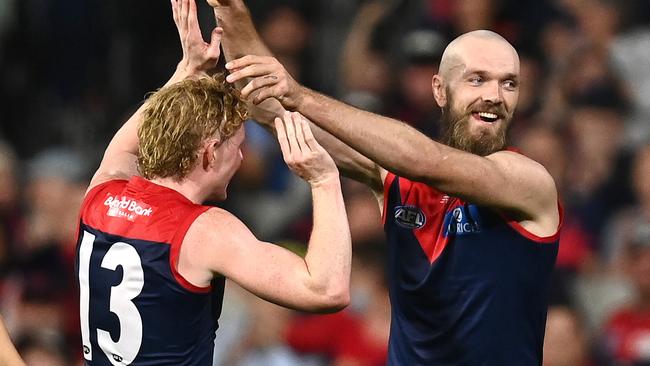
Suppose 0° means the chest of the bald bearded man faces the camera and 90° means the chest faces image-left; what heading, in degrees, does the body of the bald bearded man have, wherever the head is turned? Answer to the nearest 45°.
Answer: approximately 45°
